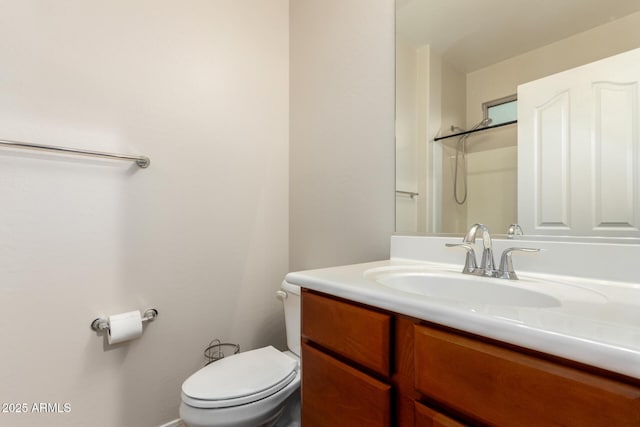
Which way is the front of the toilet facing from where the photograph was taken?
facing the viewer and to the left of the viewer

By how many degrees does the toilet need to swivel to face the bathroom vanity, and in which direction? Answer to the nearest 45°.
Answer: approximately 90° to its left

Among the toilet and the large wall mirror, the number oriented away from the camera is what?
0

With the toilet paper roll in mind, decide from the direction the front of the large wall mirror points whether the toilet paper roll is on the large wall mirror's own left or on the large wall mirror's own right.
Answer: on the large wall mirror's own right

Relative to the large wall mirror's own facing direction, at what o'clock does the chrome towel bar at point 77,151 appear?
The chrome towel bar is roughly at 2 o'clock from the large wall mirror.

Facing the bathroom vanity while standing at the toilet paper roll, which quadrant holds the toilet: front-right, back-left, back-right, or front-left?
front-left

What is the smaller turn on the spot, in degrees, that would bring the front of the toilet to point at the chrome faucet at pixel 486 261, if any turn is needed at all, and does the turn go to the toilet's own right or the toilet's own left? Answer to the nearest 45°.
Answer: approximately 90° to the toilet's own left

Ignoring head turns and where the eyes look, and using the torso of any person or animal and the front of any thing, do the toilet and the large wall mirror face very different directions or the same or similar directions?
same or similar directions

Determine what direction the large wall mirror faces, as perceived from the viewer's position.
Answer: facing the viewer
